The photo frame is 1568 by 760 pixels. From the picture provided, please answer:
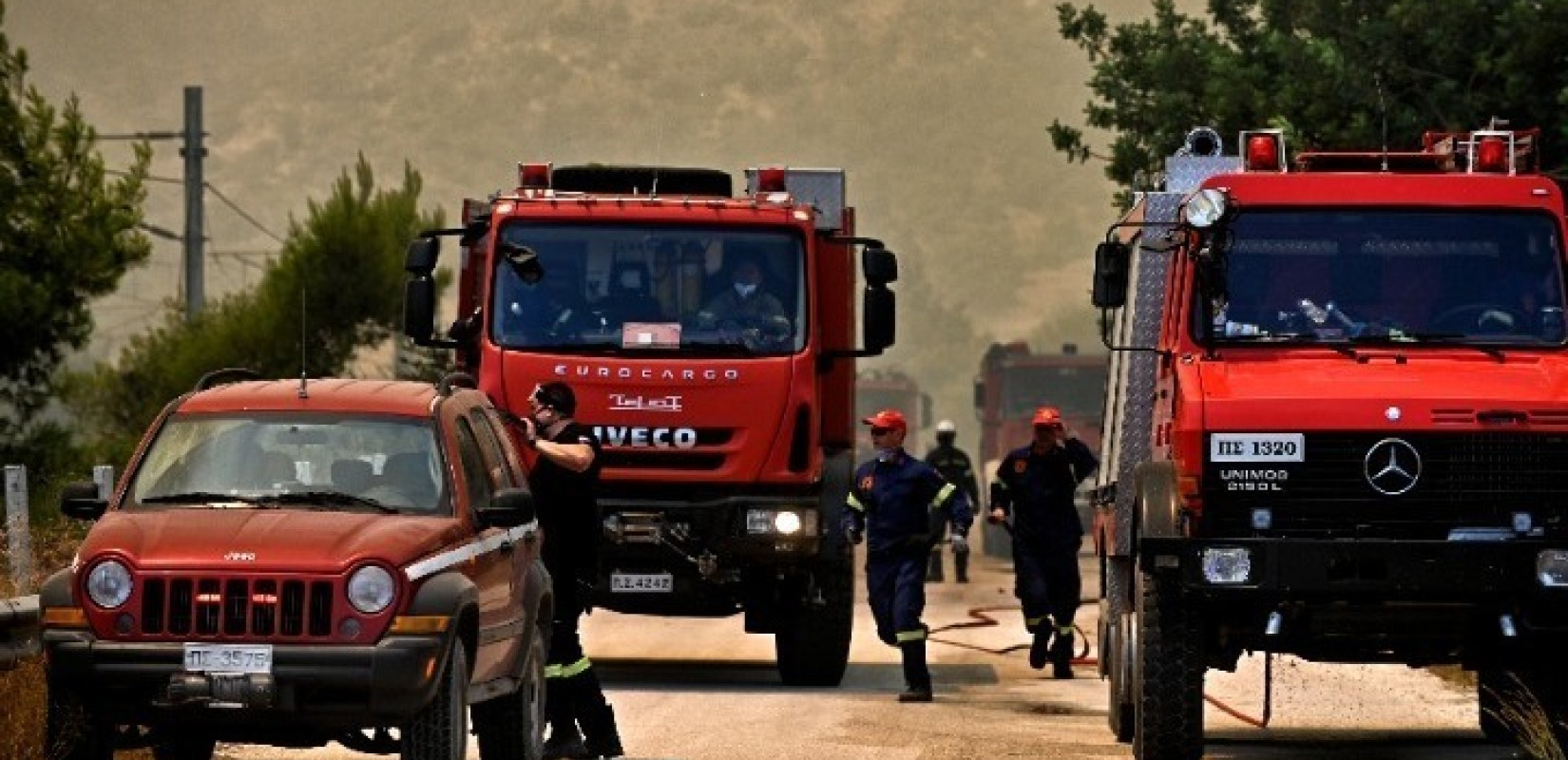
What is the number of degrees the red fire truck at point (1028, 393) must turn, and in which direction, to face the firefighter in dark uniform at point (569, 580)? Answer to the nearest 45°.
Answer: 0° — it already faces them

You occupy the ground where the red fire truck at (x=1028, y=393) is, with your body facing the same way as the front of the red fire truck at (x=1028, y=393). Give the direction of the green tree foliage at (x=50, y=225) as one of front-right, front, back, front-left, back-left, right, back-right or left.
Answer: front-right

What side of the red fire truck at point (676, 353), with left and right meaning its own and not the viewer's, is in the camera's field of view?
front

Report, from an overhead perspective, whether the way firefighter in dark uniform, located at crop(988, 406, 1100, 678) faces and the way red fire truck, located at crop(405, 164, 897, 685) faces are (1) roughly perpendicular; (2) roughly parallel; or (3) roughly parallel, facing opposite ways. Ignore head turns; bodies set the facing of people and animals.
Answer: roughly parallel

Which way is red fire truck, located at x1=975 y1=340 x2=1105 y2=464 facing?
toward the camera

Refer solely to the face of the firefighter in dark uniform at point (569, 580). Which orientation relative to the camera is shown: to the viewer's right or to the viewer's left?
to the viewer's left

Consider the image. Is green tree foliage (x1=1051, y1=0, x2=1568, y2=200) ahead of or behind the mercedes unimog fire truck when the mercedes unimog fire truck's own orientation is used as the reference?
behind

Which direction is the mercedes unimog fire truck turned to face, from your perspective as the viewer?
facing the viewer

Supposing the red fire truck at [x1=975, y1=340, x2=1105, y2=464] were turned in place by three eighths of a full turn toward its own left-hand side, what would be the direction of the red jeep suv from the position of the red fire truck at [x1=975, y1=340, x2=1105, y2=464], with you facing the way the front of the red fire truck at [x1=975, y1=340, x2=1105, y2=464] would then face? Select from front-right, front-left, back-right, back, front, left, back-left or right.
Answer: back-right
